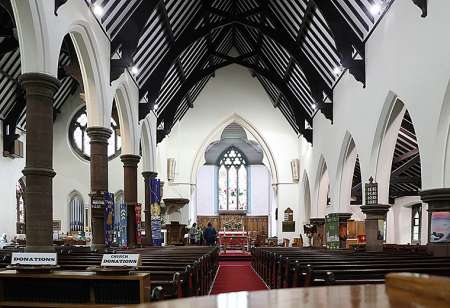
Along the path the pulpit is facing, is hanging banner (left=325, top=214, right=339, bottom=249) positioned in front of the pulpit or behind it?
in front

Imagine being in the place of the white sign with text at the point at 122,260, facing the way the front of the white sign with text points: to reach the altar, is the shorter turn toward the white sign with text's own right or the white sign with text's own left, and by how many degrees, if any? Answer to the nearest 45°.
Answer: approximately 180°

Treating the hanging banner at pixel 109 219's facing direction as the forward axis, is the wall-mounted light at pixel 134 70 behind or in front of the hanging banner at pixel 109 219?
behind
